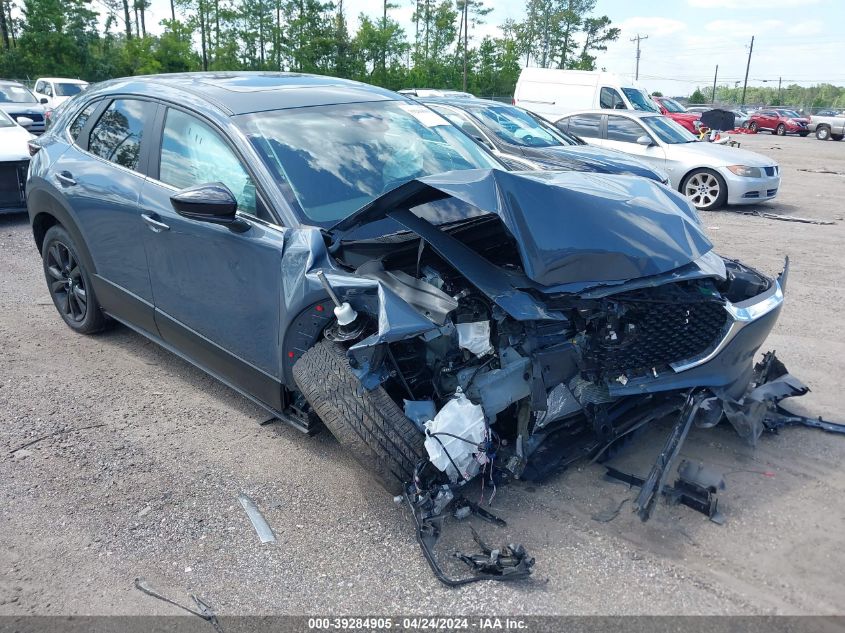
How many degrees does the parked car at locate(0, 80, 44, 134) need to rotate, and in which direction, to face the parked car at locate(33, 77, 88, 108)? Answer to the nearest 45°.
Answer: approximately 135° to its left

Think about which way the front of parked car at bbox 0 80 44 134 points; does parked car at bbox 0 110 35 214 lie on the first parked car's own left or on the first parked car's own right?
on the first parked car's own right

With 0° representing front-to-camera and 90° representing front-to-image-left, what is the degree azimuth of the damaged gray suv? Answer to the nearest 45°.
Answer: approximately 315°

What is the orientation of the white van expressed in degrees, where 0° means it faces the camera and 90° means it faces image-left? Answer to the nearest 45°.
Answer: approximately 315°

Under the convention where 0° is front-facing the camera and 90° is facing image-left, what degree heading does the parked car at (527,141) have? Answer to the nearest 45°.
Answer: approximately 315°

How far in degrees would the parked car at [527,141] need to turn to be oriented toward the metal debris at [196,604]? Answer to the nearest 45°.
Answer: approximately 45° to its right

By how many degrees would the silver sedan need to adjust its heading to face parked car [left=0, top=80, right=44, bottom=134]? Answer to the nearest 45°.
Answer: approximately 135° to its right

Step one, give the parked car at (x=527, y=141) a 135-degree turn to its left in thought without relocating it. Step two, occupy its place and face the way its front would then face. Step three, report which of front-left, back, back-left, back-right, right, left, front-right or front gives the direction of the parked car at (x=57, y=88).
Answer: front-left
